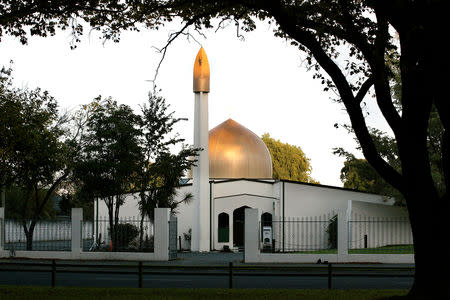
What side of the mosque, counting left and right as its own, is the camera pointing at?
front

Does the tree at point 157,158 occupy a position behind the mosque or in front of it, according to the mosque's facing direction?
in front

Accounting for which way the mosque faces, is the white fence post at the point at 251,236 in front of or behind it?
in front

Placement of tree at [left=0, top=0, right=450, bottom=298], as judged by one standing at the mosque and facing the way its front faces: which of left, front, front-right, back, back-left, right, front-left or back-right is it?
front

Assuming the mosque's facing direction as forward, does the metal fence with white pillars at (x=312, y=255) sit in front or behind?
in front

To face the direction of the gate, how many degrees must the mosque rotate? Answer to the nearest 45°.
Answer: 0° — it already faces it

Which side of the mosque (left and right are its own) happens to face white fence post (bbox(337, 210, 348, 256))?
front
